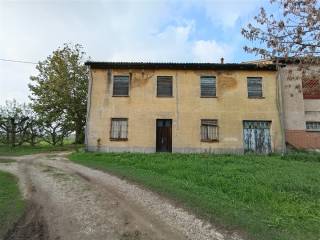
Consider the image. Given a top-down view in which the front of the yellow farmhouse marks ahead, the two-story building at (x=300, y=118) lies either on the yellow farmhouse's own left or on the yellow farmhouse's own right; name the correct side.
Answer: on the yellow farmhouse's own left

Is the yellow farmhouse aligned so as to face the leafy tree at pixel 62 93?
no

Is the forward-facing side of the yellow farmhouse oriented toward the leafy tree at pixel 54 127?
no

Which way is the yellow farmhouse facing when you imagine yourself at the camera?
facing the viewer
